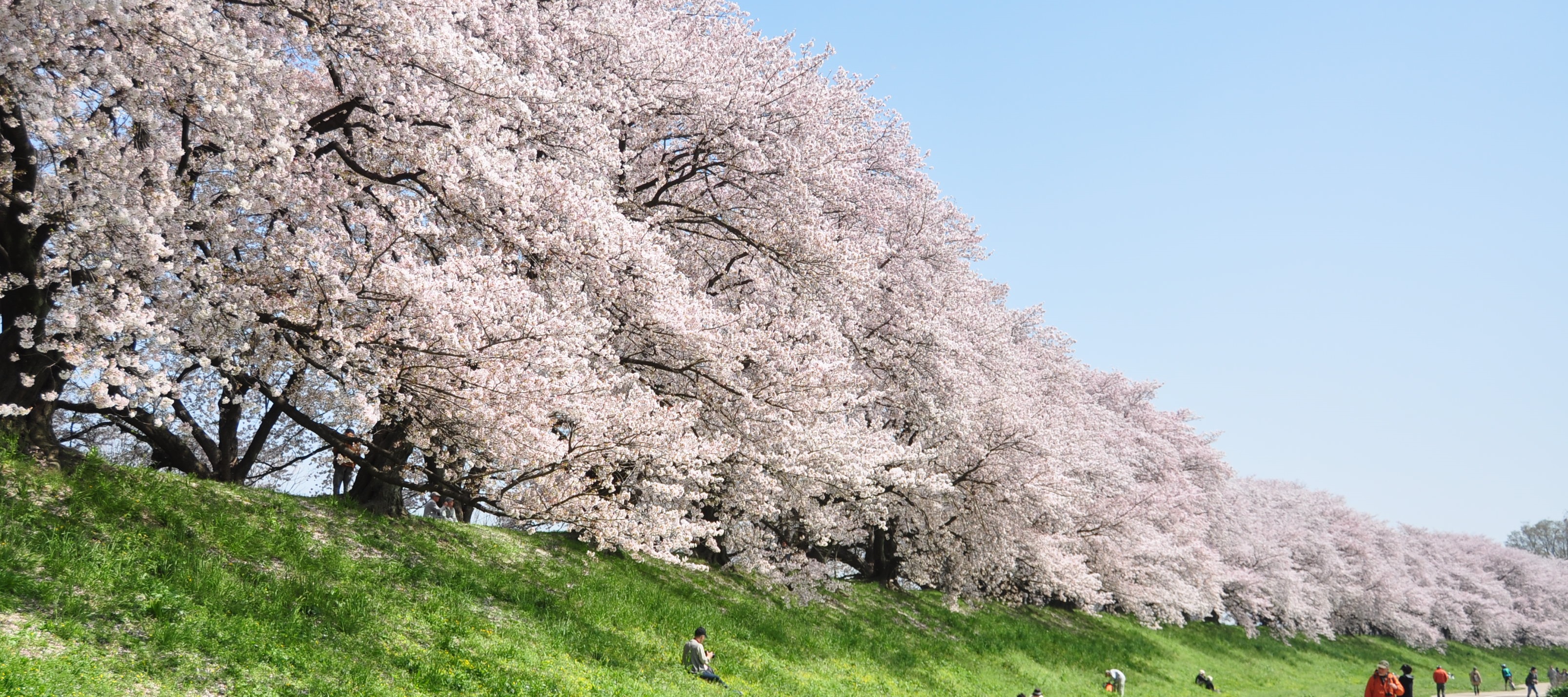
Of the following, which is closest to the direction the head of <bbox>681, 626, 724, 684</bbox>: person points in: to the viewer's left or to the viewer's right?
to the viewer's right
